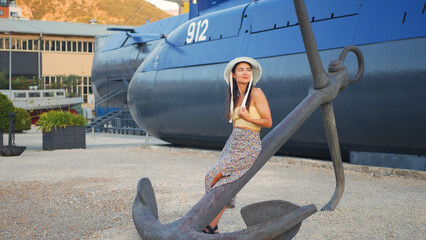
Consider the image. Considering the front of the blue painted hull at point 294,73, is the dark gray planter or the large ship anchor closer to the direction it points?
the dark gray planter

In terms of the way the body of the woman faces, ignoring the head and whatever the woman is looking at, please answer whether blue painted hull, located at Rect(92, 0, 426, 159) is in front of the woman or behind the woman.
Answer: behind

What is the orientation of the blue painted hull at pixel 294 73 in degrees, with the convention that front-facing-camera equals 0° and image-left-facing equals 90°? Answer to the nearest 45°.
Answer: approximately 135°

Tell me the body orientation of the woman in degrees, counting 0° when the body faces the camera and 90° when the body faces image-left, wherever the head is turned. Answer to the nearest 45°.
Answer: approximately 45°

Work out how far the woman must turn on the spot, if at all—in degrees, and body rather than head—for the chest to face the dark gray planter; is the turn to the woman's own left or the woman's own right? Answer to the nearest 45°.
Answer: approximately 90° to the woman's own right

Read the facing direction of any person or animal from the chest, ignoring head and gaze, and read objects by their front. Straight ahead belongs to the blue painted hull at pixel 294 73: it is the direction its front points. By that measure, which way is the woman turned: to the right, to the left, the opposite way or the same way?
to the left

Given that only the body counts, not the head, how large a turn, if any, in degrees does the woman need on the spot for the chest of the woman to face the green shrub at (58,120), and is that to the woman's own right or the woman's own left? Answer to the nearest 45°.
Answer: approximately 90° to the woman's own right

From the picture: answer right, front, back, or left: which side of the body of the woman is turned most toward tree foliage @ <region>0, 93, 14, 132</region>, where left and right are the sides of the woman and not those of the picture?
right

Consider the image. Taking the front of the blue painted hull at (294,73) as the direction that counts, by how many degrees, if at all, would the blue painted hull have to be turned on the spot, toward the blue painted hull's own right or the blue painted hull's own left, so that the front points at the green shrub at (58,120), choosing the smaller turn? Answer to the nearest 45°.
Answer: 0° — it already faces it

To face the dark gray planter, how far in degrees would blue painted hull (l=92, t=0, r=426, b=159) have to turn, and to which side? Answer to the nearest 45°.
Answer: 0° — it already faces it
